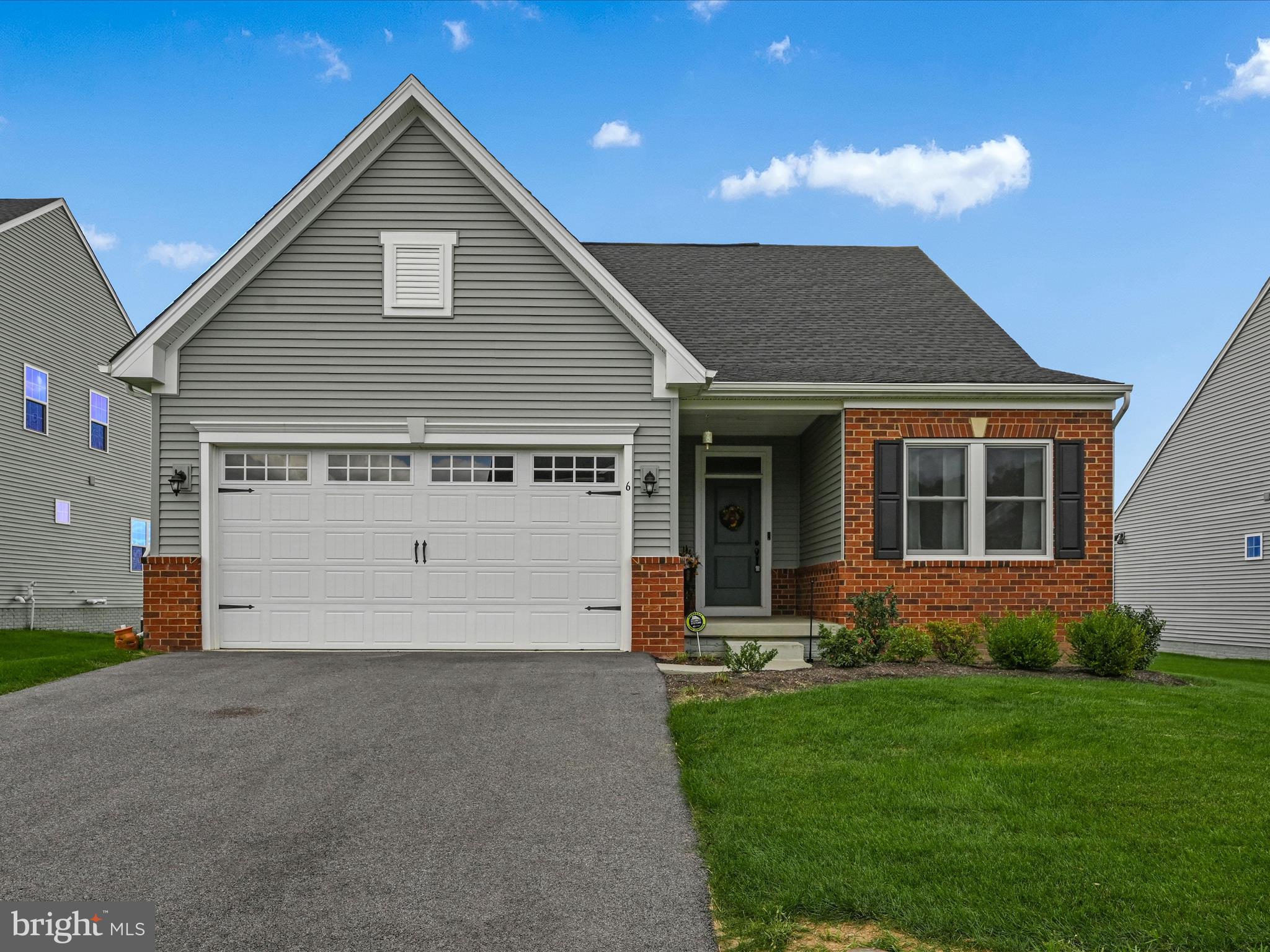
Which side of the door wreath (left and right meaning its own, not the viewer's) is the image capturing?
front

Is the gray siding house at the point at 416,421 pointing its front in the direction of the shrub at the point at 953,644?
no

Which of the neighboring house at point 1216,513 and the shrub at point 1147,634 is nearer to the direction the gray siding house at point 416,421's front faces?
the shrub

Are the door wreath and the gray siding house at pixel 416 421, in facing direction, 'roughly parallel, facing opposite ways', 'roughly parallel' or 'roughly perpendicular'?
roughly parallel

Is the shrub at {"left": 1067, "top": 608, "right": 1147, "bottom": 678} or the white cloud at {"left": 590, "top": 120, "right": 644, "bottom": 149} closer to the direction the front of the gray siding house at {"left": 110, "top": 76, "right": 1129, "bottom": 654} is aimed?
the shrub

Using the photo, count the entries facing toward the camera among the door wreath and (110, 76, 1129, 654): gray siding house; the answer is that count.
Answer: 2

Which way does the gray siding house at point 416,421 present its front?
toward the camera

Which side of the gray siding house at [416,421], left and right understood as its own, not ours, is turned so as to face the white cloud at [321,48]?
back
